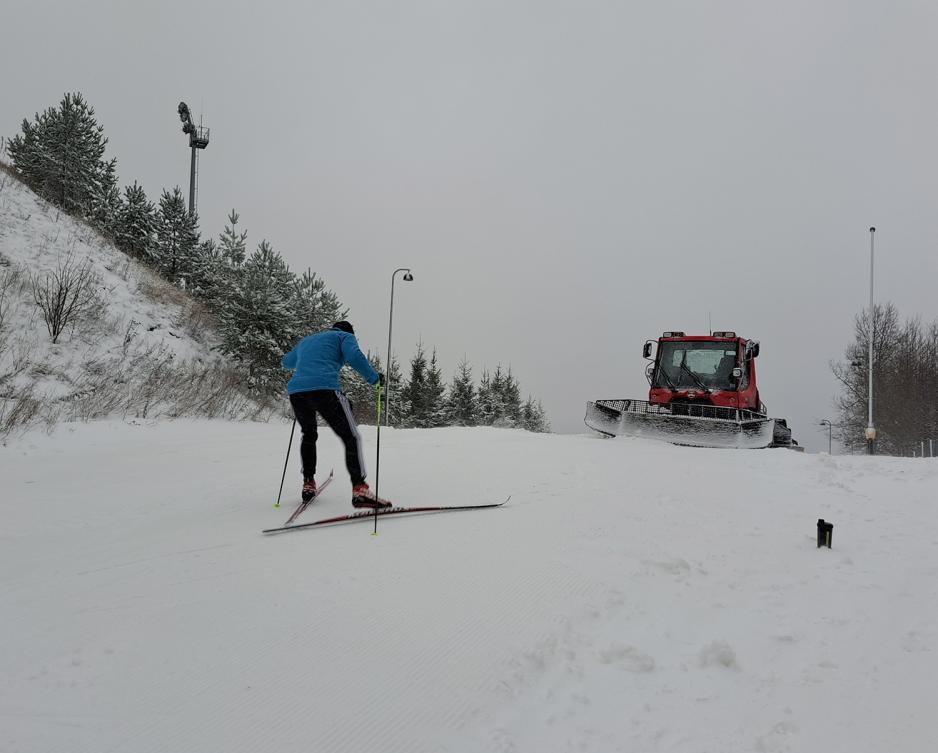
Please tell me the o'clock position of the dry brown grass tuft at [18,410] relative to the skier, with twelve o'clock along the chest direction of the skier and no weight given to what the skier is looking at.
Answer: The dry brown grass tuft is roughly at 9 o'clock from the skier.

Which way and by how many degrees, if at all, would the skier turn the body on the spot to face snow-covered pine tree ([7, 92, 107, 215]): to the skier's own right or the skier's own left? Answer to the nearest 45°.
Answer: approximately 90° to the skier's own left

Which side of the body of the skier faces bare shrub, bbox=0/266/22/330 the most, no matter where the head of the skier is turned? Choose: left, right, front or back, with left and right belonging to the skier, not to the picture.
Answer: left

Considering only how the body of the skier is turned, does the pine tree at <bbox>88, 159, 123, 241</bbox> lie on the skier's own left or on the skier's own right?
on the skier's own left

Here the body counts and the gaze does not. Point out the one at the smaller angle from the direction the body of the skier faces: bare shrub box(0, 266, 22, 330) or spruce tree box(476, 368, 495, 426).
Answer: the spruce tree

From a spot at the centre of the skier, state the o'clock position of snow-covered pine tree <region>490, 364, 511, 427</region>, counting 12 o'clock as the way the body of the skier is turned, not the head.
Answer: The snow-covered pine tree is roughly at 11 o'clock from the skier.

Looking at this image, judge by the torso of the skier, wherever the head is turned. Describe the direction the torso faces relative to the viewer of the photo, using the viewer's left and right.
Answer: facing away from the viewer and to the right of the viewer
